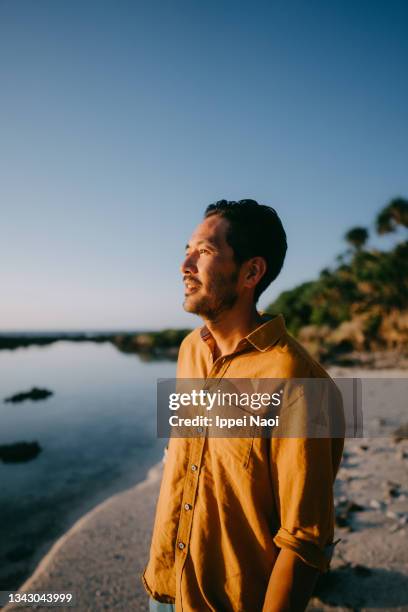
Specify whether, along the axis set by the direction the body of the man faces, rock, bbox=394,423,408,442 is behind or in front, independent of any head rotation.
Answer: behind

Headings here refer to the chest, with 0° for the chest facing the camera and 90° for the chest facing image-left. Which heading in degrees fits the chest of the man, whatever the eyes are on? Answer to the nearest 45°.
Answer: approximately 45°

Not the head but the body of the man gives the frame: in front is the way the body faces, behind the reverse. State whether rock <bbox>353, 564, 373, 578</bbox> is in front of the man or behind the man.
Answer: behind

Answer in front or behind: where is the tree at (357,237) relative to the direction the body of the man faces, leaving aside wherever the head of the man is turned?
behind
